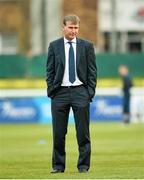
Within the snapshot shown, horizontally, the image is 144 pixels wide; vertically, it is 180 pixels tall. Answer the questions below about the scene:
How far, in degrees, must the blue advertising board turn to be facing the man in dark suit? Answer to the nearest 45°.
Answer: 0° — it already faces them

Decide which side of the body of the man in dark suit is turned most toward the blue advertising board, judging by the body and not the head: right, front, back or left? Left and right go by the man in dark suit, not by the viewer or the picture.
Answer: back

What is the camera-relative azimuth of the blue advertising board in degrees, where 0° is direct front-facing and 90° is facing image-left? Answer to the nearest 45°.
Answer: approximately 0°

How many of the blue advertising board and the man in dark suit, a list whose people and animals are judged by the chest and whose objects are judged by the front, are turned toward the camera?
2

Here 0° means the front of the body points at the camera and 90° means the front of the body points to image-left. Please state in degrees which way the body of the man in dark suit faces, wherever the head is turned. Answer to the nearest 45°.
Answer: approximately 0°
